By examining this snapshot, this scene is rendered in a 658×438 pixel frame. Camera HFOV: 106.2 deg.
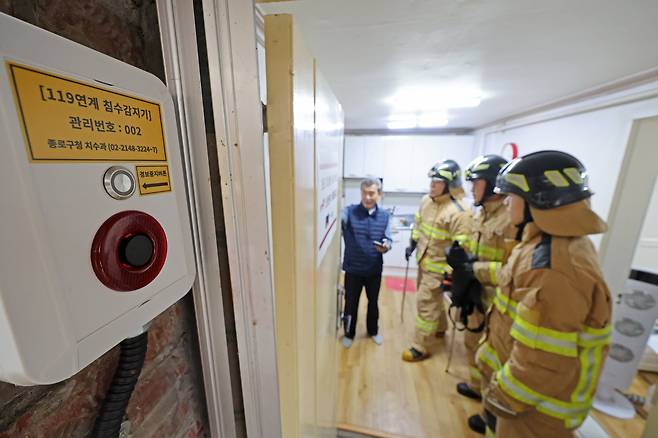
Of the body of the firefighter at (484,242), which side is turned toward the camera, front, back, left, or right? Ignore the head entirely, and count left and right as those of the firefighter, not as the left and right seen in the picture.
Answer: left

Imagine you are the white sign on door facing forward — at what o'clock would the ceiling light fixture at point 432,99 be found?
The ceiling light fixture is roughly at 10 o'clock from the white sign on door.

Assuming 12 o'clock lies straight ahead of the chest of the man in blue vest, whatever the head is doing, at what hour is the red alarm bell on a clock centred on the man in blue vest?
The red alarm bell is roughly at 12 o'clock from the man in blue vest.

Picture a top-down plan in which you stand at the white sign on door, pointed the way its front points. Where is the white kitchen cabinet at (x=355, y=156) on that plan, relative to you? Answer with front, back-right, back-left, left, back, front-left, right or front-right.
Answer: left

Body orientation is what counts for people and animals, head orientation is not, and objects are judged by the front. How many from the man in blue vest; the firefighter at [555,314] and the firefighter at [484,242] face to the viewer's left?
2

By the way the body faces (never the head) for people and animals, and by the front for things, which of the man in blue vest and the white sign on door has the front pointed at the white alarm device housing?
the man in blue vest

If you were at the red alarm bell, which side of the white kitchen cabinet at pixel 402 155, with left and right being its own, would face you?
front

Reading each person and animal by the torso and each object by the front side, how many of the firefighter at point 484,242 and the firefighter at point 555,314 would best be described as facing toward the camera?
0

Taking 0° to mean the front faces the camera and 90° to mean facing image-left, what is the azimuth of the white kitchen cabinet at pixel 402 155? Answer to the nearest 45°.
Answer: approximately 0°

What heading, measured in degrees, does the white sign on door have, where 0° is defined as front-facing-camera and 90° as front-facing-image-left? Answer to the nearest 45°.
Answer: approximately 270°

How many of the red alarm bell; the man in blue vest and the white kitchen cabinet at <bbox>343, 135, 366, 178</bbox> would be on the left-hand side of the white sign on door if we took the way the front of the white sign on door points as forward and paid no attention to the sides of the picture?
2

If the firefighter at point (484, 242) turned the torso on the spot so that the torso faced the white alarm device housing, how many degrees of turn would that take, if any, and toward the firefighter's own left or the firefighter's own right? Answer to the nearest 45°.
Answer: approximately 90° to the firefighter's own left
